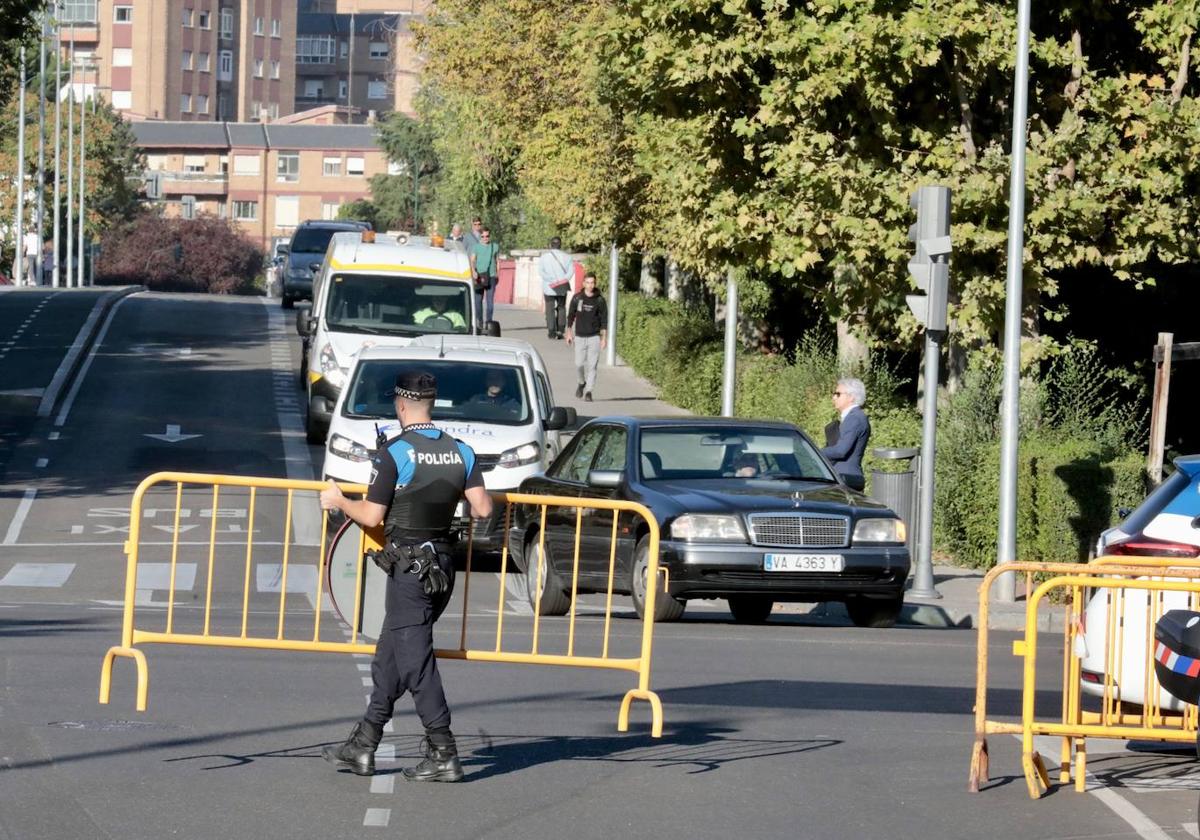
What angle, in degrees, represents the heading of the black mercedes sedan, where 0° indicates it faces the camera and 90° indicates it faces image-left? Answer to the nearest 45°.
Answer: approximately 315°

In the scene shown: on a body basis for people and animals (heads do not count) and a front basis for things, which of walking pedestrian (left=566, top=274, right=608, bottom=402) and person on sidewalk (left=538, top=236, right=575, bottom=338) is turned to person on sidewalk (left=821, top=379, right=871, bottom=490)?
the walking pedestrian

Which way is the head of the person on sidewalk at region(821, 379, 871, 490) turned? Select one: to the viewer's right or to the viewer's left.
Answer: to the viewer's left

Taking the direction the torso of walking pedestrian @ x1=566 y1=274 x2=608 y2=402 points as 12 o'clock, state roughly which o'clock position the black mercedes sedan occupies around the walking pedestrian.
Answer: The black mercedes sedan is roughly at 12 o'clock from the walking pedestrian.

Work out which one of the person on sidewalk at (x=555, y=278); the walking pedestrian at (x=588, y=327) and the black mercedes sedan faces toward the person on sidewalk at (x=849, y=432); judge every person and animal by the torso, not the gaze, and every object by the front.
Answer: the walking pedestrian

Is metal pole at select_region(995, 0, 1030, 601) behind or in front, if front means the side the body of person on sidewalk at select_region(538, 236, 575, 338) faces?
behind

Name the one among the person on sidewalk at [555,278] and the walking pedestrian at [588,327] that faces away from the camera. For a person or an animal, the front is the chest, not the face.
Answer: the person on sidewalk

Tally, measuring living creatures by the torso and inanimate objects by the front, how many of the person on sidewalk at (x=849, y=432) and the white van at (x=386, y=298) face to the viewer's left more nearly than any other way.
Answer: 1

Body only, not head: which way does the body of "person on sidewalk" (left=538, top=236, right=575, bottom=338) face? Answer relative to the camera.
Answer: away from the camera

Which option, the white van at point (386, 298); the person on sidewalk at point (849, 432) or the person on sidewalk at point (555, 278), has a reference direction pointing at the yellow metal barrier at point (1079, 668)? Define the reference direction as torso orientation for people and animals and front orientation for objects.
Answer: the white van

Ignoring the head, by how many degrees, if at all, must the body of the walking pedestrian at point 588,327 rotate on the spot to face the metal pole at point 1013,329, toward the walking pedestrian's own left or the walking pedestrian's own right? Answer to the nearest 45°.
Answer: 0° — they already face it

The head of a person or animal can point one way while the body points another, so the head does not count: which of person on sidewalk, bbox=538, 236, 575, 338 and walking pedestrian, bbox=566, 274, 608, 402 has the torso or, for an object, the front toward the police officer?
the walking pedestrian

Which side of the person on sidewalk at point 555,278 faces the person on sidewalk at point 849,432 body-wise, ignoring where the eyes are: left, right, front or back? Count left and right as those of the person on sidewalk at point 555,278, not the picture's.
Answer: back
